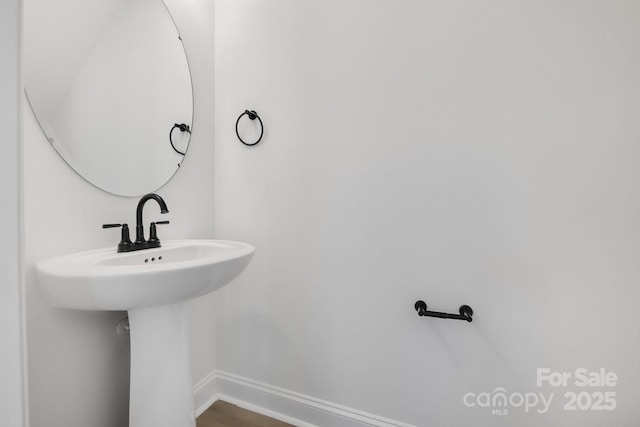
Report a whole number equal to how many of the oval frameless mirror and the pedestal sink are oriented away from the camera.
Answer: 0

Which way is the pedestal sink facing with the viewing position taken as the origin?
facing the viewer and to the right of the viewer

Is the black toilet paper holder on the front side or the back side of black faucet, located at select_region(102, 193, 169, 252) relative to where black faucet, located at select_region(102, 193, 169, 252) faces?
on the front side

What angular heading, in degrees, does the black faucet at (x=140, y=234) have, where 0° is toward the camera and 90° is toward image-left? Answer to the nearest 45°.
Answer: approximately 315°
